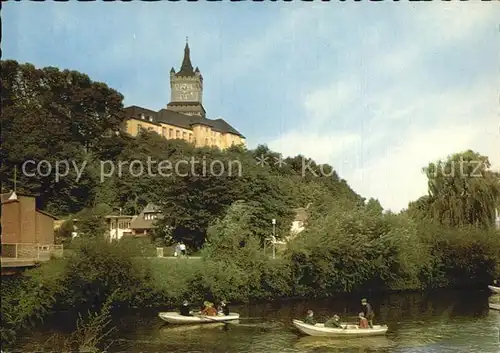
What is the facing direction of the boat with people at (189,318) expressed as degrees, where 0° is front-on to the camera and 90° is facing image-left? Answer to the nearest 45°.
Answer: approximately 90°

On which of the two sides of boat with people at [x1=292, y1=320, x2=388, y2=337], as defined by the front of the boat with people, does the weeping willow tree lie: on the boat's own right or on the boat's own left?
on the boat's own right

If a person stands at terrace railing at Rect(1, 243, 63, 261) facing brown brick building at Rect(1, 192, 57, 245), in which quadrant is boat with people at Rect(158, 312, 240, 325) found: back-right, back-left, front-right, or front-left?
back-right

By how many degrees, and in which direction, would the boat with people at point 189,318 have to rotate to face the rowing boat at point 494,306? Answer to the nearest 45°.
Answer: approximately 180°

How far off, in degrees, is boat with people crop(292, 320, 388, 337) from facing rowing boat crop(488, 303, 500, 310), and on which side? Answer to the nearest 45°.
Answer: approximately 135° to its right

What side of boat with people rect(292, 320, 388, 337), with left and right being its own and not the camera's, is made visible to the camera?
left

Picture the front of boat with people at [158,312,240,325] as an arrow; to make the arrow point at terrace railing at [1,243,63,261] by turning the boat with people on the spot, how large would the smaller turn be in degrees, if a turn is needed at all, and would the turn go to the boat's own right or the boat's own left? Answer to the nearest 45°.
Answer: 0° — it already faces it

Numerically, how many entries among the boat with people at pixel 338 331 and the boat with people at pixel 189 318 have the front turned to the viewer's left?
2

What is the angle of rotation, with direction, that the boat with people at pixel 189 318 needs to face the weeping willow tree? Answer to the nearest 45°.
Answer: approximately 135° to its right
